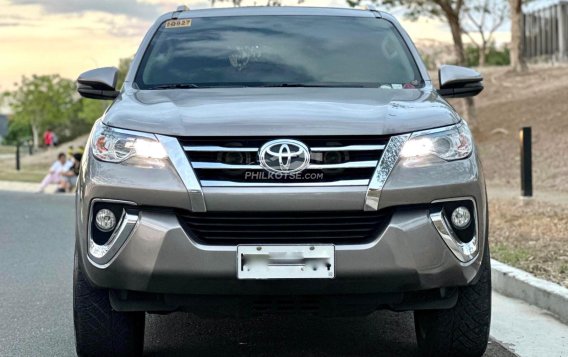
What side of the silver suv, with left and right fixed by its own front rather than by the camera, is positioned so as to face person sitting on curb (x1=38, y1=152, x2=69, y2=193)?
back

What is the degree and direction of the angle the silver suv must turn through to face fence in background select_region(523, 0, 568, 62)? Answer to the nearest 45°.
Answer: approximately 180°

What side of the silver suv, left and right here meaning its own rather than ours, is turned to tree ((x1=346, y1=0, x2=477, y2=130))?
back

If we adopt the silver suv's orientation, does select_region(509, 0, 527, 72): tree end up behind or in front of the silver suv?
behind

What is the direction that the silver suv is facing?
toward the camera

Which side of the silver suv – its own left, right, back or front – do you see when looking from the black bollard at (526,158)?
back

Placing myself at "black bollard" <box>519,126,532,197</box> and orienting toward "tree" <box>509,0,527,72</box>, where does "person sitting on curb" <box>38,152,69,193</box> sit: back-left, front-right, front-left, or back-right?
front-left

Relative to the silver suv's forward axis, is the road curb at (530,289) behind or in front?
behind

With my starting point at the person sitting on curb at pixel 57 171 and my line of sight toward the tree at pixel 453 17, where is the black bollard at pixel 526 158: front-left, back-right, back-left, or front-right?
front-right
